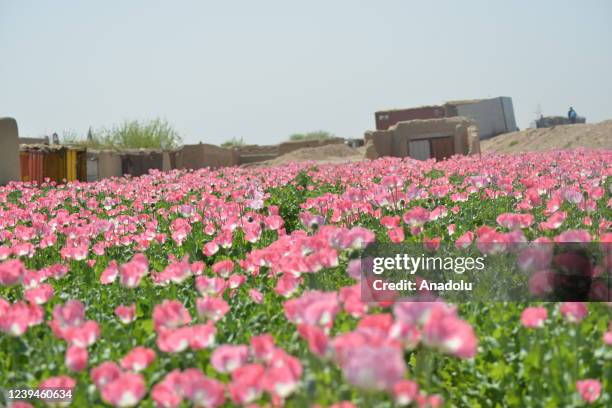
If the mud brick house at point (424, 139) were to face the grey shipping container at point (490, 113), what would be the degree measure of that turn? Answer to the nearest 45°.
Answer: approximately 180°

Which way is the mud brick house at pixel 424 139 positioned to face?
toward the camera

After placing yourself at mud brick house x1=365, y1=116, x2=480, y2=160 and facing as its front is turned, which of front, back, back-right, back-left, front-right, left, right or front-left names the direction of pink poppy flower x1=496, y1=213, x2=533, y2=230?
front

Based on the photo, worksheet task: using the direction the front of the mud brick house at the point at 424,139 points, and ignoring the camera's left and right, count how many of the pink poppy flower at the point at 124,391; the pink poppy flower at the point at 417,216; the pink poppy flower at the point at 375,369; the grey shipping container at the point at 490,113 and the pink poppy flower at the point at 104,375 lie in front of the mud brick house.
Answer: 4

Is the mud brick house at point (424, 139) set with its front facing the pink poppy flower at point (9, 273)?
yes

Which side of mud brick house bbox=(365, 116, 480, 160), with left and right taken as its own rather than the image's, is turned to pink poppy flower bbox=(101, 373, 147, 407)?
front

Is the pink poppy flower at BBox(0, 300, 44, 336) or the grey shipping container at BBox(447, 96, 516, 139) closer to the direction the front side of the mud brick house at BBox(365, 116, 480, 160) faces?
the pink poppy flower

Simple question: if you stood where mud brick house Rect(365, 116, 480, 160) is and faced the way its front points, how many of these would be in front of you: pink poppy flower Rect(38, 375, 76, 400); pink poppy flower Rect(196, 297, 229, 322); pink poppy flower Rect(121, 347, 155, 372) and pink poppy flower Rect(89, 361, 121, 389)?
4

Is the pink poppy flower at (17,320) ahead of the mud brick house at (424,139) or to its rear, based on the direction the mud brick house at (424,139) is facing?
ahead

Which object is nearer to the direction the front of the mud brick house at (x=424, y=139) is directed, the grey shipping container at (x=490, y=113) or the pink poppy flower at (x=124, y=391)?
the pink poppy flower

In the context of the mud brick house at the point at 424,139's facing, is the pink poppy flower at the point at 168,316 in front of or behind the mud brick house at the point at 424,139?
in front

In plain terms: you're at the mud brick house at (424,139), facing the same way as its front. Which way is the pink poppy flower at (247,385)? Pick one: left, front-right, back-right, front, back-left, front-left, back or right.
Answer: front

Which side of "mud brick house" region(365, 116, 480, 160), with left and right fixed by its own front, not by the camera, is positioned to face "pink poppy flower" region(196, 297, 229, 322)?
front

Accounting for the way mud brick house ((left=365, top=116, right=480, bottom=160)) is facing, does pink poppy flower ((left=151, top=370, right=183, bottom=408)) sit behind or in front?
in front

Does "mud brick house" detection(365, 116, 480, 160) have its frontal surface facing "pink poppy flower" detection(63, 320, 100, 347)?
yes
